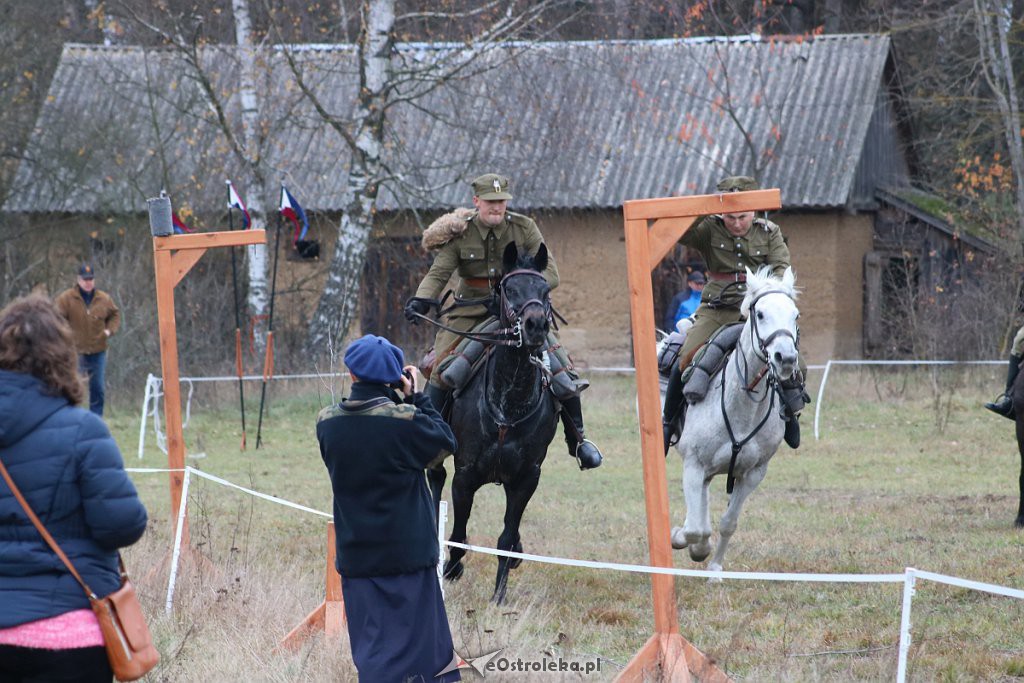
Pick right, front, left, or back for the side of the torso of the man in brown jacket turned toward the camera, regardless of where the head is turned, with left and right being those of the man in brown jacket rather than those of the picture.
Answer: front

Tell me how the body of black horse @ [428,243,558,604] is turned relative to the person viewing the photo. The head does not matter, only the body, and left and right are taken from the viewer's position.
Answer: facing the viewer

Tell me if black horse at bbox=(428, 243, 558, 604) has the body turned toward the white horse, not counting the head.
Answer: no

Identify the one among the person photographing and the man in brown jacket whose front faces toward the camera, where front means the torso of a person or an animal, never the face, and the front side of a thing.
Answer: the man in brown jacket

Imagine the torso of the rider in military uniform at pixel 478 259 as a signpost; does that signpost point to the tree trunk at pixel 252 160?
no

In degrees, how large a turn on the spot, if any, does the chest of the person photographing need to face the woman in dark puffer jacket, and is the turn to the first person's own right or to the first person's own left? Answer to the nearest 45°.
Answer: approximately 180°

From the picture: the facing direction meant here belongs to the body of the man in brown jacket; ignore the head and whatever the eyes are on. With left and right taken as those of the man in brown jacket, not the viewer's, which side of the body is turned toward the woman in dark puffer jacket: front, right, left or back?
front

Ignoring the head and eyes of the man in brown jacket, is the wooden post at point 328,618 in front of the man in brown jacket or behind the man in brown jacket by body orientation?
in front

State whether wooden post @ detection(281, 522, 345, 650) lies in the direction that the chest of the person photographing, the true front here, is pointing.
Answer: no

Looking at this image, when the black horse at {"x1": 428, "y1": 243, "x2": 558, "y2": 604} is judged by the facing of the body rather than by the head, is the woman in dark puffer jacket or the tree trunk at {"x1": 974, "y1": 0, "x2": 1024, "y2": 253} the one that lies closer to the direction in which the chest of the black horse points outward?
the woman in dark puffer jacket

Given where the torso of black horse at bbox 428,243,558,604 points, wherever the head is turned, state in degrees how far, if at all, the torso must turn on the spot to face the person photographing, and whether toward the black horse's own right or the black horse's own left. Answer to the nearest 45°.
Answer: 0° — it already faces them

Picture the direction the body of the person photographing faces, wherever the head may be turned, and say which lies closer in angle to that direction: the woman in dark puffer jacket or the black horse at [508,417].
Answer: the black horse

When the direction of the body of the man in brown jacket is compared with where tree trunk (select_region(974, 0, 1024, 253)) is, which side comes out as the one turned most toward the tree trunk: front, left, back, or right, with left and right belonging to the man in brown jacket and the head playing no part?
left

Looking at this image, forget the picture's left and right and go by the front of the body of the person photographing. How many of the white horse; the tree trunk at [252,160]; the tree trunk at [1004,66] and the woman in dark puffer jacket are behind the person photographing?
1

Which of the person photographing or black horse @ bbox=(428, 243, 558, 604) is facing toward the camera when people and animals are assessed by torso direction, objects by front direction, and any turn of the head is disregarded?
the black horse

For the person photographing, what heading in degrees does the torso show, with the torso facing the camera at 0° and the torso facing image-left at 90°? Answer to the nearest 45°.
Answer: approximately 225°

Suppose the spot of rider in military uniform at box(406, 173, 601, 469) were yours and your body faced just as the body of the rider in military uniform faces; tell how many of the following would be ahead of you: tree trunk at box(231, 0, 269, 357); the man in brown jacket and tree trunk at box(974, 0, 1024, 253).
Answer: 0

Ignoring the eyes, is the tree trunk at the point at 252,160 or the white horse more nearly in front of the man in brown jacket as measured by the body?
the white horse
